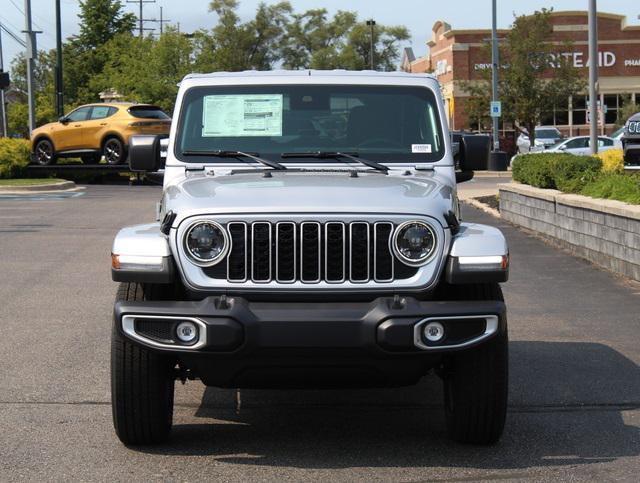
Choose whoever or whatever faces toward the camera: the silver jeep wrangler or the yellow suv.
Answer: the silver jeep wrangler

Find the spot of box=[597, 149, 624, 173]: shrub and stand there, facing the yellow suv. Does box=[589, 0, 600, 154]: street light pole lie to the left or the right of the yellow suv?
right

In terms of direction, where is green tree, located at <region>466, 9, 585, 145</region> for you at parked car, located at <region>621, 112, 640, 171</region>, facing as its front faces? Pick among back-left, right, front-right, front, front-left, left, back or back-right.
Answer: back-right

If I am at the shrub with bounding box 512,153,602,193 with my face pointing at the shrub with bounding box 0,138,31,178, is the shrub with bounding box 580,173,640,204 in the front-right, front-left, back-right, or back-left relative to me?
back-left

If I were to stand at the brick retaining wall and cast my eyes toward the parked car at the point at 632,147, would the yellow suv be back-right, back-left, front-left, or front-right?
front-left

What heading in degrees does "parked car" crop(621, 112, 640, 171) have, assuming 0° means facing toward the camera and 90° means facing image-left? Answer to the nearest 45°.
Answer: approximately 45°

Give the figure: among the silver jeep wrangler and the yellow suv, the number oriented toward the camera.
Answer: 1

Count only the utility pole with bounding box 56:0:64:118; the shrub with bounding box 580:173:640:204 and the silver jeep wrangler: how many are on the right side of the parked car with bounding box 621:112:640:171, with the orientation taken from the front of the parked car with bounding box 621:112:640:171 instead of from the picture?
1

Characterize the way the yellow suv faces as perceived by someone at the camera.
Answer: facing away from the viewer and to the left of the viewer

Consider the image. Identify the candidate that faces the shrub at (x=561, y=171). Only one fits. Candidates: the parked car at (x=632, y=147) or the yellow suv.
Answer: the parked car

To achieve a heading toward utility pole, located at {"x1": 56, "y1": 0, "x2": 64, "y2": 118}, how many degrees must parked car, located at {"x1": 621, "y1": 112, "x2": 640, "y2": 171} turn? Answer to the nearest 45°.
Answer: approximately 90° to its right

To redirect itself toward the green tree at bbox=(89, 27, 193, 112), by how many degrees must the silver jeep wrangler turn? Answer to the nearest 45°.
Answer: approximately 180°

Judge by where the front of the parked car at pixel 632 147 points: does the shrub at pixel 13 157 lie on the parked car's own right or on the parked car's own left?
on the parked car's own right

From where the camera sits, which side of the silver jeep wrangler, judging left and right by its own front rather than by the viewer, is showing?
front

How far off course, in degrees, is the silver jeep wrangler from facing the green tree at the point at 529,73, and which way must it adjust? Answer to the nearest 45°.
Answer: approximately 180°
